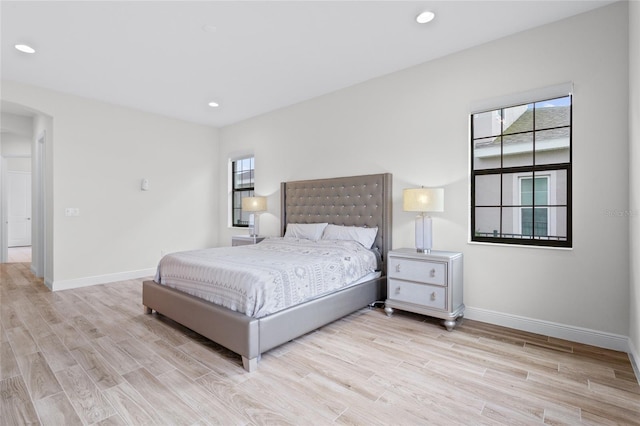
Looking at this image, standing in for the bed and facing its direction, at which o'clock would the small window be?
The small window is roughly at 4 o'clock from the bed.

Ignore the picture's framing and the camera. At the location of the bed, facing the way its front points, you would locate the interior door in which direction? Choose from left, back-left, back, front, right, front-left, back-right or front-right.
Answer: right

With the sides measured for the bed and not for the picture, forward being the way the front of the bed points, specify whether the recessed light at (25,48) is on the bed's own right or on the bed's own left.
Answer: on the bed's own right

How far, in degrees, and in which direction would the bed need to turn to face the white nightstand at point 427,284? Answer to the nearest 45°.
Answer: approximately 135° to its left

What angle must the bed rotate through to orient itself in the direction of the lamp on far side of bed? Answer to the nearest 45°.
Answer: approximately 135° to its right

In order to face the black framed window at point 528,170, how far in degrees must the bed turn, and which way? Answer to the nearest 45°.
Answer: approximately 135° to its left

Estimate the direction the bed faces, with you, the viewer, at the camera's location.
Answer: facing the viewer and to the left of the viewer

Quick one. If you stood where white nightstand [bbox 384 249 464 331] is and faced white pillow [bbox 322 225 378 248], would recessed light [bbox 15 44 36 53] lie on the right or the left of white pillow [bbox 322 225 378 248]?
left
